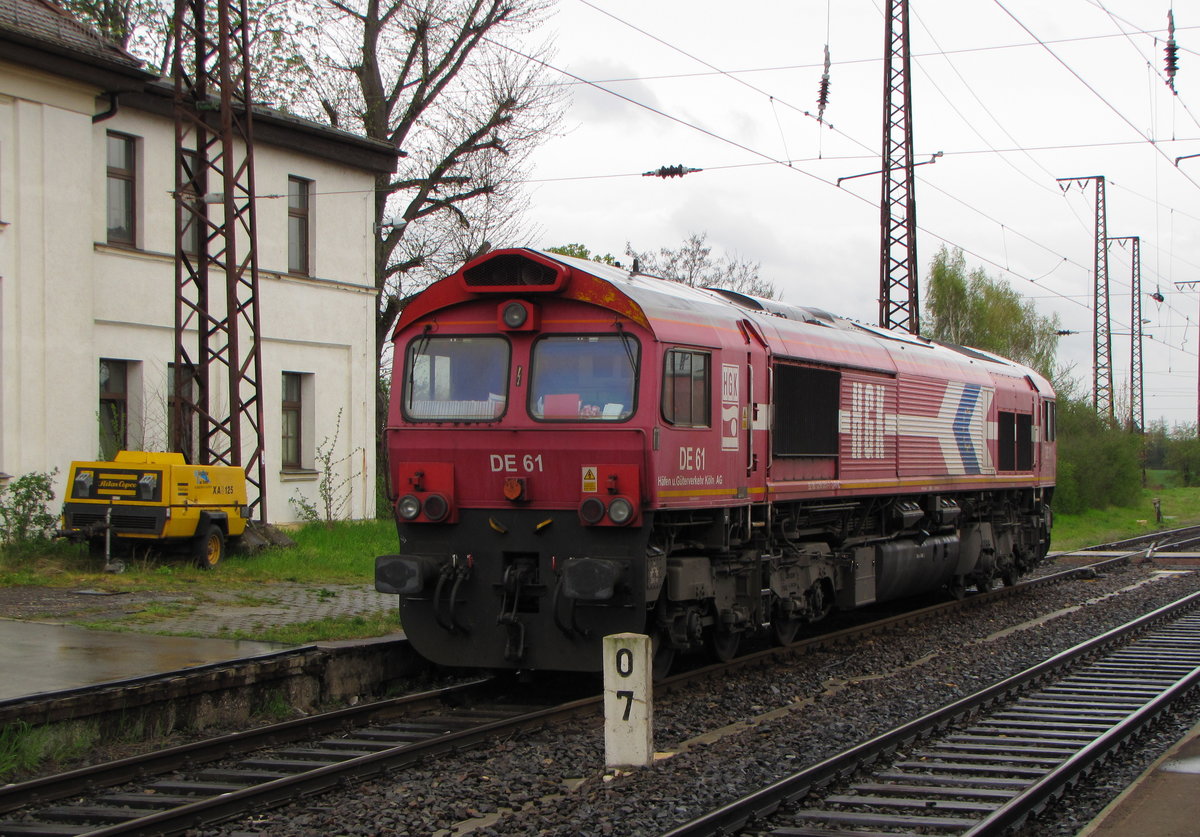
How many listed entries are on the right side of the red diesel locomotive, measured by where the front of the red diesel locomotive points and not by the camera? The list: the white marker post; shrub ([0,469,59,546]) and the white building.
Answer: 2

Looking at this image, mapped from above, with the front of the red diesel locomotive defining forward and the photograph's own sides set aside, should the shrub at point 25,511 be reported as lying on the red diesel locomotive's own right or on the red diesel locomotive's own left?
on the red diesel locomotive's own right

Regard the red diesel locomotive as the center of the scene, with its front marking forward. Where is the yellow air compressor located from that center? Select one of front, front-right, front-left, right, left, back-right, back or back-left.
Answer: right

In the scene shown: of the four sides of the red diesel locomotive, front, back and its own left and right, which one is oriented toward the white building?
right

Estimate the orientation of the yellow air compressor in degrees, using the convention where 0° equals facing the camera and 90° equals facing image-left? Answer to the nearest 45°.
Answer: approximately 45°

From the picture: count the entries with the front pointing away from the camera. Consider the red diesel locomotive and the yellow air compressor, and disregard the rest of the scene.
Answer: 0

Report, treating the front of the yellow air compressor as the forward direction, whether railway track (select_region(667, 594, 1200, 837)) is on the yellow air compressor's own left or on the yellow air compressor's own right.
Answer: on the yellow air compressor's own left

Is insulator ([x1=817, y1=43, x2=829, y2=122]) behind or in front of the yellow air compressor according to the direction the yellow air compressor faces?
behind
